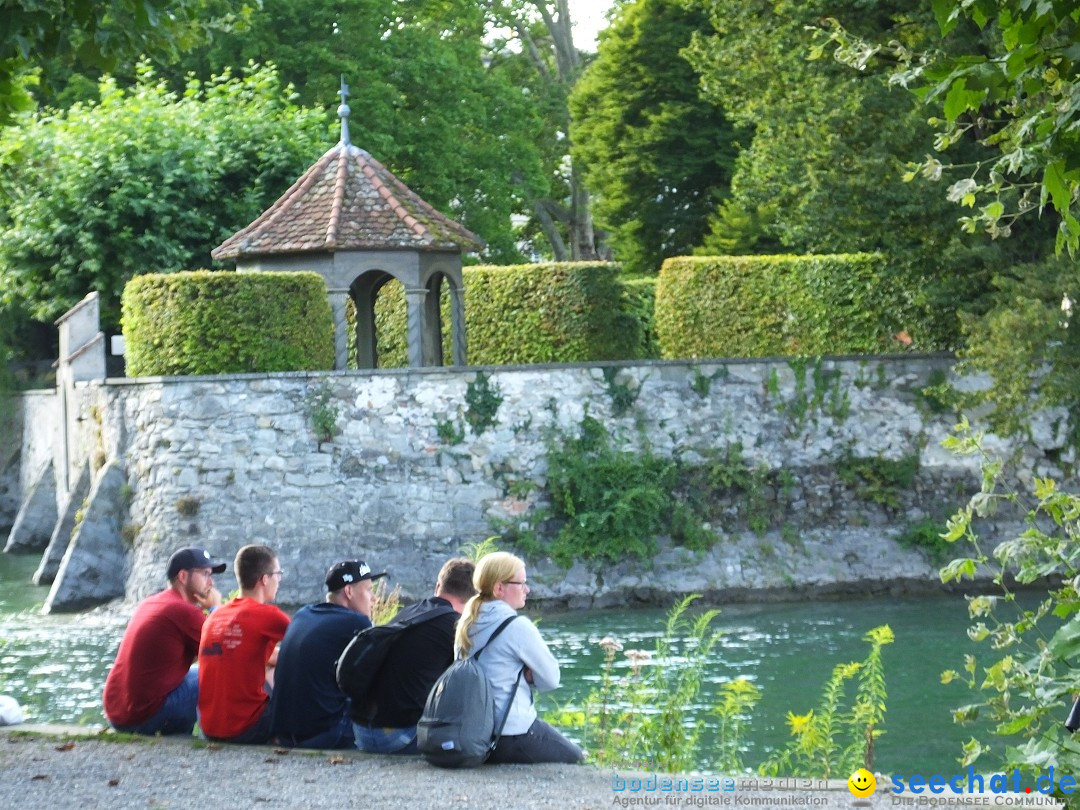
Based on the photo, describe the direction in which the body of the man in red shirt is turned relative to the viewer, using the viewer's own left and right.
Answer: facing away from the viewer and to the right of the viewer

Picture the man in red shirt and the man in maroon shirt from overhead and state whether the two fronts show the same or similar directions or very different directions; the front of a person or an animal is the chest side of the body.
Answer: same or similar directions

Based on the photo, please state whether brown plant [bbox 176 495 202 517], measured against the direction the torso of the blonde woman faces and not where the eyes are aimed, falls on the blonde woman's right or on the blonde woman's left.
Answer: on the blonde woman's left

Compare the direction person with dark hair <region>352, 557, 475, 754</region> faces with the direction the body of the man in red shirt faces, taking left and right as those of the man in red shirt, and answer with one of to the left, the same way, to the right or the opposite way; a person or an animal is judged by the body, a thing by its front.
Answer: the same way

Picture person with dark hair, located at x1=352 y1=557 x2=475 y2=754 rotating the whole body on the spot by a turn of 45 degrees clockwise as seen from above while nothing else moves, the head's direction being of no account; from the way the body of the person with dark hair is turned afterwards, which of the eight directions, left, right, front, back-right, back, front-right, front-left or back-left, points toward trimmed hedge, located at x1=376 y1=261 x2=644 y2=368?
left

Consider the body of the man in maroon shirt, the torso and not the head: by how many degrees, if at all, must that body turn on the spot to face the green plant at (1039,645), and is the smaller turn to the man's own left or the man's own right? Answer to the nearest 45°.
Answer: approximately 90° to the man's own right

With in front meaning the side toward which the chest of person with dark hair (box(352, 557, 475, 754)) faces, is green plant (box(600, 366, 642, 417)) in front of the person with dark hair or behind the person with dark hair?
in front

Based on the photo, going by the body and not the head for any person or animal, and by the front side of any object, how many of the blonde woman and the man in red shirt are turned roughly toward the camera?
0

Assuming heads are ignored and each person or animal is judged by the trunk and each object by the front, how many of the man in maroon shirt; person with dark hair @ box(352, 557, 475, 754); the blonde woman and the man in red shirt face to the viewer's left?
0

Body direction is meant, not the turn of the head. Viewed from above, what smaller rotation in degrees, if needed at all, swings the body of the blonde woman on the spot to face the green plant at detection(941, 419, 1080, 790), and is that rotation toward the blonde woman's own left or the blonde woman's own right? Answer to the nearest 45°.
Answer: approximately 45° to the blonde woman's own right

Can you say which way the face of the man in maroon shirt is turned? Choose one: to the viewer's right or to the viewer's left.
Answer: to the viewer's right

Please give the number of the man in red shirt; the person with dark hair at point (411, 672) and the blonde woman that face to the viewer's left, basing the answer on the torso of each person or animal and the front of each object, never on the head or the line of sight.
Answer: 0

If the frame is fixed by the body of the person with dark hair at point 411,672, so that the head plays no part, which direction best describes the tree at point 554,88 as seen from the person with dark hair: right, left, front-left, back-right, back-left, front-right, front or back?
front-left

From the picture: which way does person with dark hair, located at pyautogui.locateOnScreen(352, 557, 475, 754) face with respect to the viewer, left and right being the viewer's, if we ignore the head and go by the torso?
facing away from the viewer and to the right of the viewer

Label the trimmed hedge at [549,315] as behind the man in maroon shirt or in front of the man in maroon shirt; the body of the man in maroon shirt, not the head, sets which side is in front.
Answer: in front
